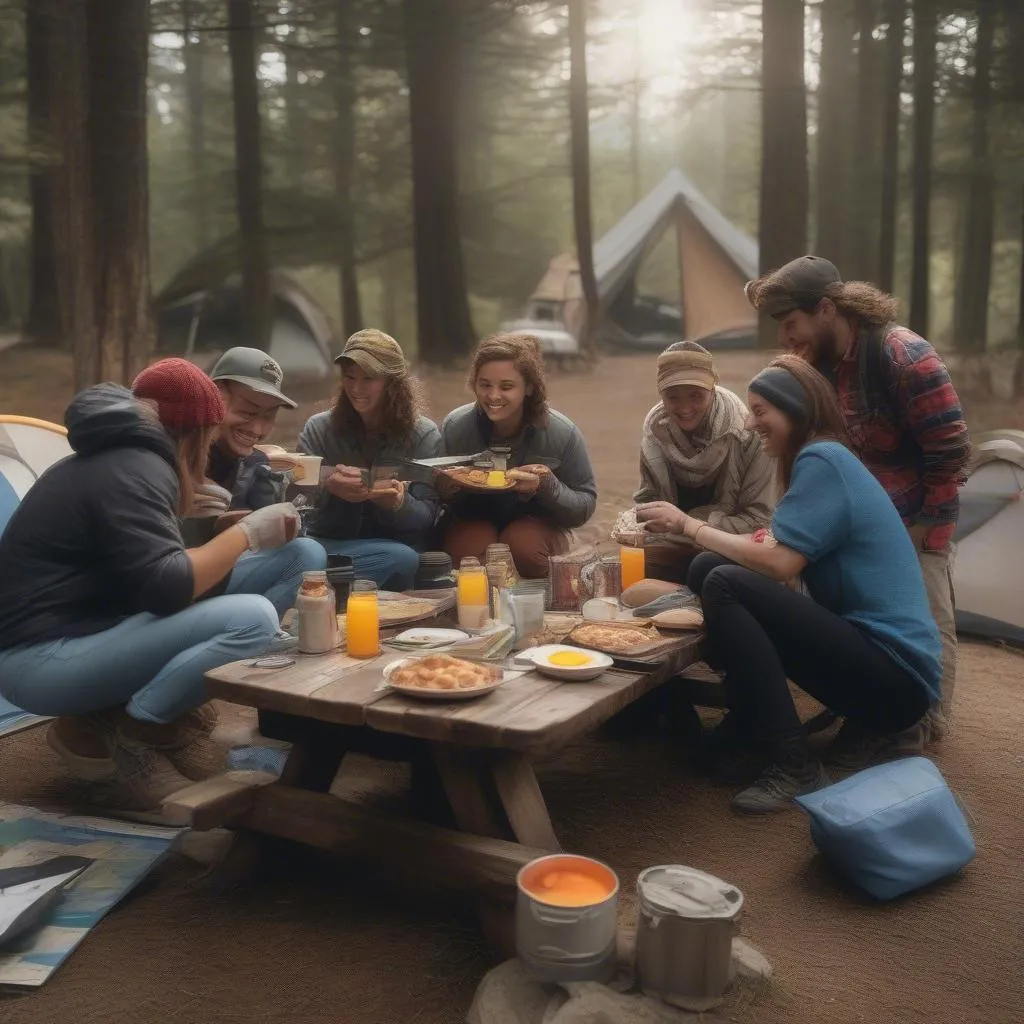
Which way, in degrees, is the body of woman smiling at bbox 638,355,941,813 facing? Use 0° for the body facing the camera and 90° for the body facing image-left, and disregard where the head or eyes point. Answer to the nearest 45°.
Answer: approximately 90°

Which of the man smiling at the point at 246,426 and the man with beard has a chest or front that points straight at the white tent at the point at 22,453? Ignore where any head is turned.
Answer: the man with beard

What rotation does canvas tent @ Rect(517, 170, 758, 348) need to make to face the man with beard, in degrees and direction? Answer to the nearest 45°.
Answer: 0° — it already faces them

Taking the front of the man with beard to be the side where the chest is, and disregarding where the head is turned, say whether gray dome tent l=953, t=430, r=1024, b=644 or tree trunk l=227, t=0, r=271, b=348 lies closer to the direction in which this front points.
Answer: the tree trunk

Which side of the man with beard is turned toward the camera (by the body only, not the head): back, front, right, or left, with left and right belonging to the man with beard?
left

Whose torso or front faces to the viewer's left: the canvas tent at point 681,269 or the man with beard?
the man with beard

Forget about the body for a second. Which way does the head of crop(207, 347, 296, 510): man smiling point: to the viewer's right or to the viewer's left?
to the viewer's right

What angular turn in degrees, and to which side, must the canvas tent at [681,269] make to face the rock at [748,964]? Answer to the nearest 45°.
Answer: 0° — it already faces it

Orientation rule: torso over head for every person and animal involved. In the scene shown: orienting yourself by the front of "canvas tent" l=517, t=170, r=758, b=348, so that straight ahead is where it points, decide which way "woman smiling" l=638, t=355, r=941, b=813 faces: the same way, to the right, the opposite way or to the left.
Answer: to the right

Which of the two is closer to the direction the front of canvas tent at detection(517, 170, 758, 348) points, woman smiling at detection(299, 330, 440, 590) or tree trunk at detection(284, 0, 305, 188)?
the woman smiling

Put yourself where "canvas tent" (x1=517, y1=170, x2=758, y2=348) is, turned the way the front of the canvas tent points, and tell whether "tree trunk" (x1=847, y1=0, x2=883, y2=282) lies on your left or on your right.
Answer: on your left

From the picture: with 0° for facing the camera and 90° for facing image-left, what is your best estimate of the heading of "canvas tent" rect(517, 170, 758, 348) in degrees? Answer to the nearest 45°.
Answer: approximately 0°
